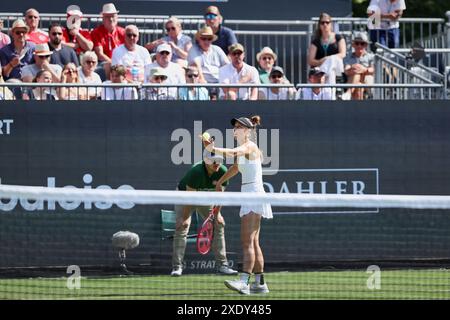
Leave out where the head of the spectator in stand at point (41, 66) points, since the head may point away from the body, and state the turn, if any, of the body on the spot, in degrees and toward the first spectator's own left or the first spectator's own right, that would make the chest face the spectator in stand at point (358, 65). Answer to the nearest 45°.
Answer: approximately 90° to the first spectator's own left

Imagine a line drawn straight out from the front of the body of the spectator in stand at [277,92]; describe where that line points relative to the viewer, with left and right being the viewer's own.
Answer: facing the viewer

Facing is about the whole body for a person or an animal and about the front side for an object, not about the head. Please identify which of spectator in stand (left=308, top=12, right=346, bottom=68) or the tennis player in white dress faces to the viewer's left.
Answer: the tennis player in white dress

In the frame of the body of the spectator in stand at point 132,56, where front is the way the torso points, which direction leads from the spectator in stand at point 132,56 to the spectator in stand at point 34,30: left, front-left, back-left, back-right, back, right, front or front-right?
right

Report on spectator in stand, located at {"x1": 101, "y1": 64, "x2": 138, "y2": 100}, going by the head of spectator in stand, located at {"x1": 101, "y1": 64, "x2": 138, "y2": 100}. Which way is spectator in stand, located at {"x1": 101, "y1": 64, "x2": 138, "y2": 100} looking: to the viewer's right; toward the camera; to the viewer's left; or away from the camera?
toward the camera

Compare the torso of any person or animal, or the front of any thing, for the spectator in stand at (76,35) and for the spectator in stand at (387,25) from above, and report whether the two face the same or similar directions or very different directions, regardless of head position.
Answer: same or similar directions

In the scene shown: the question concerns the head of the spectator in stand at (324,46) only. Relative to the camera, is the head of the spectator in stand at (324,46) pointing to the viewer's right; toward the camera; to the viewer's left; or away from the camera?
toward the camera

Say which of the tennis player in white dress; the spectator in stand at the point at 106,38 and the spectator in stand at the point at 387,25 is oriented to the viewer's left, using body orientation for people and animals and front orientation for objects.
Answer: the tennis player in white dress

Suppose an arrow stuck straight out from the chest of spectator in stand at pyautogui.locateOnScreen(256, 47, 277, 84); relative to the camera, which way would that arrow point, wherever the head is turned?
toward the camera

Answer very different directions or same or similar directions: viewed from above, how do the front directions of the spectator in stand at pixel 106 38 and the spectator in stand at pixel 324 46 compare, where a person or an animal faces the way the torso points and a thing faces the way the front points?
same or similar directions

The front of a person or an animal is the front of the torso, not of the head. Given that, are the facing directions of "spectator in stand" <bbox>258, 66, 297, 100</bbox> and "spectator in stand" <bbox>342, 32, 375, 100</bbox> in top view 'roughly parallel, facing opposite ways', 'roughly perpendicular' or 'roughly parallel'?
roughly parallel

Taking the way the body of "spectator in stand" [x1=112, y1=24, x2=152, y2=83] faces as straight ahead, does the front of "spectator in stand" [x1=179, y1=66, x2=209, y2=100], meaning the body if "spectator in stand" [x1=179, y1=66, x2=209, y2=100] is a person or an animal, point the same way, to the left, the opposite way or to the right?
the same way

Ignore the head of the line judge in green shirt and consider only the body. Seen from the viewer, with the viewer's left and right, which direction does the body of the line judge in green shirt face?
facing the viewer and to the right of the viewer

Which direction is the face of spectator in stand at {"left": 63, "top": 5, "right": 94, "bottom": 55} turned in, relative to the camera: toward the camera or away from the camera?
toward the camera

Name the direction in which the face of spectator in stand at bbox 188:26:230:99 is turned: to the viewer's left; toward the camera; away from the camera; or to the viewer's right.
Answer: toward the camera
